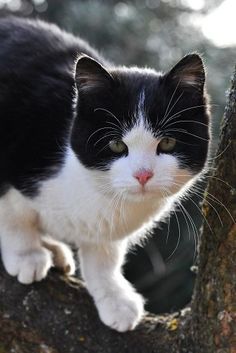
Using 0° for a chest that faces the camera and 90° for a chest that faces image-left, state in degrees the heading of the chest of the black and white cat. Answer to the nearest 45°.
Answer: approximately 315°
